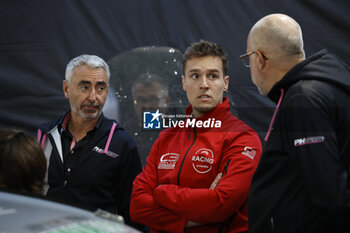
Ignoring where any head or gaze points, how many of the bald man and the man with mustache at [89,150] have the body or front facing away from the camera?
0

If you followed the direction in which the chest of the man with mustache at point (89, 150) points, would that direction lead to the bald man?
no

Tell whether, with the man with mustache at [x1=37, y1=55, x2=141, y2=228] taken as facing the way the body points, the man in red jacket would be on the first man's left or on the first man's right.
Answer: on the first man's left

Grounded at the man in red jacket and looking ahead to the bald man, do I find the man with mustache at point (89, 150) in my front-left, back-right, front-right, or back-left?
back-right

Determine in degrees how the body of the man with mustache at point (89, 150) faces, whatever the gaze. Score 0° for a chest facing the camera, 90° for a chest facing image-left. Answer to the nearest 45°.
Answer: approximately 45°

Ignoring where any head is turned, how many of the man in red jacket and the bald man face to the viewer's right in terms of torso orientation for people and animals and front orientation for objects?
0

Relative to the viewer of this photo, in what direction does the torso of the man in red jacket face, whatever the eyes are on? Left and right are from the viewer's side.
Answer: facing the viewer and to the left of the viewer

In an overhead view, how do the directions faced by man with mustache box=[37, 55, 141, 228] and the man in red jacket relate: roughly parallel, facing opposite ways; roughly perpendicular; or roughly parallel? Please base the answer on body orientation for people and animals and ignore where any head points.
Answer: roughly parallel

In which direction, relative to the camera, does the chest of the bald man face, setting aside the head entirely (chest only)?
to the viewer's left

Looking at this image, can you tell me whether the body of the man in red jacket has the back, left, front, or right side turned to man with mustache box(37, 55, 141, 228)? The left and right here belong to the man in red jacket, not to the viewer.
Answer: right

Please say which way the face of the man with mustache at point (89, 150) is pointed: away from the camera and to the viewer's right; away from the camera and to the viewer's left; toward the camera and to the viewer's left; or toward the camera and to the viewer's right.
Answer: toward the camera and to the viewer's right

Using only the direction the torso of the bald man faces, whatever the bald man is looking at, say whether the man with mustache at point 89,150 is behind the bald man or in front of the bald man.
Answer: in front

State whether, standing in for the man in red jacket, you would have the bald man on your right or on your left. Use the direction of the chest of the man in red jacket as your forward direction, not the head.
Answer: on your left

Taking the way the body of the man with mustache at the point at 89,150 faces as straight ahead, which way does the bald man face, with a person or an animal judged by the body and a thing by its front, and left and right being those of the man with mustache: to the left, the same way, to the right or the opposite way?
to the right
